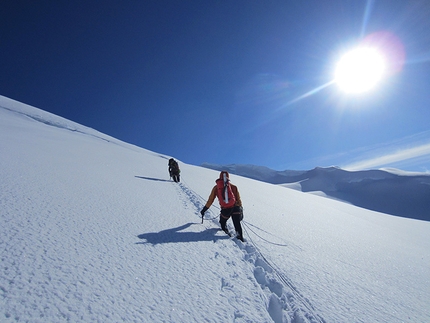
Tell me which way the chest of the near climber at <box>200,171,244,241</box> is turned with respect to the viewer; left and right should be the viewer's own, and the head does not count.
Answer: facing away from the viewer
